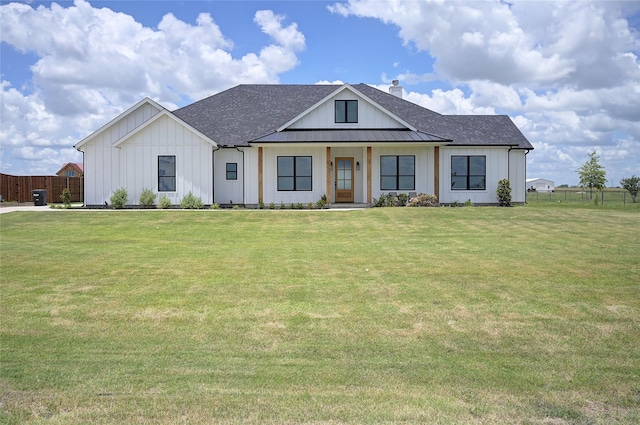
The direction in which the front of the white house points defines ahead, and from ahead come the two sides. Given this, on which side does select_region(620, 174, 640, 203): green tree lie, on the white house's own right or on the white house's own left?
on the white house's own left

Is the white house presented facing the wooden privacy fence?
no

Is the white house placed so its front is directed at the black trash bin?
no

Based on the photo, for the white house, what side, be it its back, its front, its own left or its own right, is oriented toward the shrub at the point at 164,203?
right

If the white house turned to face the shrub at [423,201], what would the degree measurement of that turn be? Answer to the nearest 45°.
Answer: approximately 90° to its left

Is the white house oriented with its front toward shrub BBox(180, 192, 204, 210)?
no

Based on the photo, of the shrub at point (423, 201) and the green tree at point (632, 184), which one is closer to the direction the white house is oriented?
the shrub

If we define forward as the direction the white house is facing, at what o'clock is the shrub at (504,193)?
The shrub is roughly at 9 o'clock from the white house.

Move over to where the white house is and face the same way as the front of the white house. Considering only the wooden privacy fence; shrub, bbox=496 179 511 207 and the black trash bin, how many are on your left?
1

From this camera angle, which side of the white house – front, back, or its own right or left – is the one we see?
front
